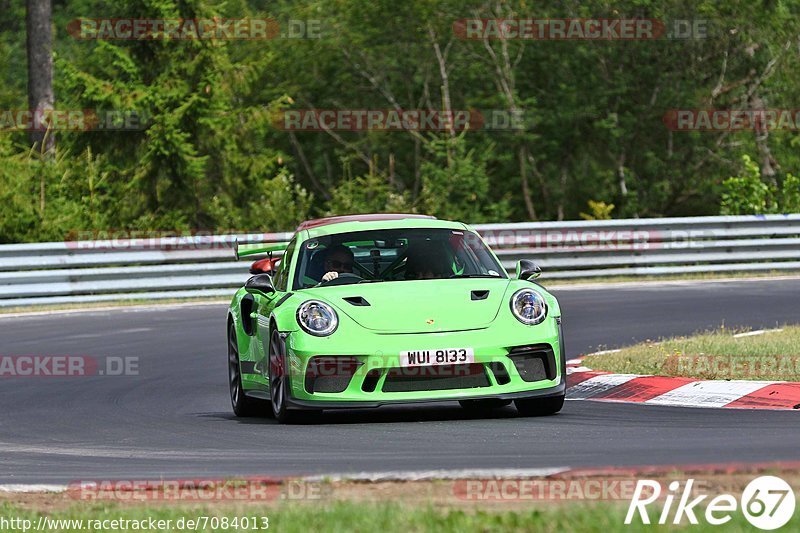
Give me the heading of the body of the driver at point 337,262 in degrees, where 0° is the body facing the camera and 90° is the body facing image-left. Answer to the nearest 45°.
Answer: approximately 0°

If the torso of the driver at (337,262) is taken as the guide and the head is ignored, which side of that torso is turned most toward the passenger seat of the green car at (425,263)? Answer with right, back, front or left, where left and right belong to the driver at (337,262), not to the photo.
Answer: left

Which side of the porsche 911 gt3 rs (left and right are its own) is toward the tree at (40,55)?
back

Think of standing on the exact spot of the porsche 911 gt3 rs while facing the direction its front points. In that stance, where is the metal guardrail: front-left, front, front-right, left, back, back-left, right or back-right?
back

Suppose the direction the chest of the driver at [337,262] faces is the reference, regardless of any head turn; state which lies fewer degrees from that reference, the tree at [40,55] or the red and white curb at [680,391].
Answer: the red and white curb

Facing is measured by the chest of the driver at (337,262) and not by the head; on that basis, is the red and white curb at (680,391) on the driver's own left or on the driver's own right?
on the driver's own left

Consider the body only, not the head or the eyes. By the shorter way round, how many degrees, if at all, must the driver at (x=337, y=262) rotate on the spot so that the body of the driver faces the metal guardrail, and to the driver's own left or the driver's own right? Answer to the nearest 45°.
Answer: approximately 180°

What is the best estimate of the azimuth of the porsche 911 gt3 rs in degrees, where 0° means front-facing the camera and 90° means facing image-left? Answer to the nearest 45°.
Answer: approximately 0°

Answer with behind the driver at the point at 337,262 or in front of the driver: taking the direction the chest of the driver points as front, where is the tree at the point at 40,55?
behind
